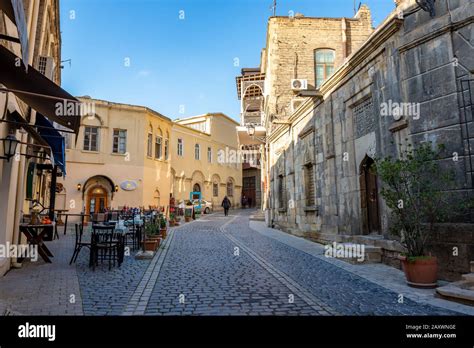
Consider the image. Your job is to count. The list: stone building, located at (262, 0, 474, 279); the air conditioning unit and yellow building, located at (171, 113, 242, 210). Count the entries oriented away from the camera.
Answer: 0

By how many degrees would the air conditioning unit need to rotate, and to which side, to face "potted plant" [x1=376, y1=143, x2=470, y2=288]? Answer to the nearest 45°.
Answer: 0° — it already faces it

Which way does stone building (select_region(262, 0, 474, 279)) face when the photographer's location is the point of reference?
facing the viewer and to the left of the viewer

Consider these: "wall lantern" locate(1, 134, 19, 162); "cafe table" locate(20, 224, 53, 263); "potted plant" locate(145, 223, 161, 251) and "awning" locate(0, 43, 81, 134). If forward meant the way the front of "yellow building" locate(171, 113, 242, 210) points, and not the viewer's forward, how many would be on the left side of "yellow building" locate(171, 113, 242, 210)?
0

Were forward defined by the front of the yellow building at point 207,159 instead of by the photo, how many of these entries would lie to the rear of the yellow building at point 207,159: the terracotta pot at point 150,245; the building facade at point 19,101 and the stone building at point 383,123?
0

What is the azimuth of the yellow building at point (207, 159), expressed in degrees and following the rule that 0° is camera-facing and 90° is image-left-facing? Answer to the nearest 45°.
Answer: approximately 315°

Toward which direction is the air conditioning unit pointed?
toward the camera

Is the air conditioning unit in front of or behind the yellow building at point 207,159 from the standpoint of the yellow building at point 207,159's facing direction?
in front

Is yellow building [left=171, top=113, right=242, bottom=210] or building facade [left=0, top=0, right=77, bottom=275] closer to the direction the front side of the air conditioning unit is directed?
the building facade

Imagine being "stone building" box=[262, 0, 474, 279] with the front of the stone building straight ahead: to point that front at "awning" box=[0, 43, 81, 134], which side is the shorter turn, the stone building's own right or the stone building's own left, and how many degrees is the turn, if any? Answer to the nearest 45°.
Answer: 0° — it already faces it

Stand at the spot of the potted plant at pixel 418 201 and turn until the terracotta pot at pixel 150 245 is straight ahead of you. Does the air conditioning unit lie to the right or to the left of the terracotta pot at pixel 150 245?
right

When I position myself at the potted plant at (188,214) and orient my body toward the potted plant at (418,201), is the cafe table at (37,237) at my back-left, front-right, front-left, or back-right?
front-right

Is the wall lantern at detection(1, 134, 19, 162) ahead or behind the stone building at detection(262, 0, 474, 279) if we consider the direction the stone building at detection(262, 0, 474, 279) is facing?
ahead
